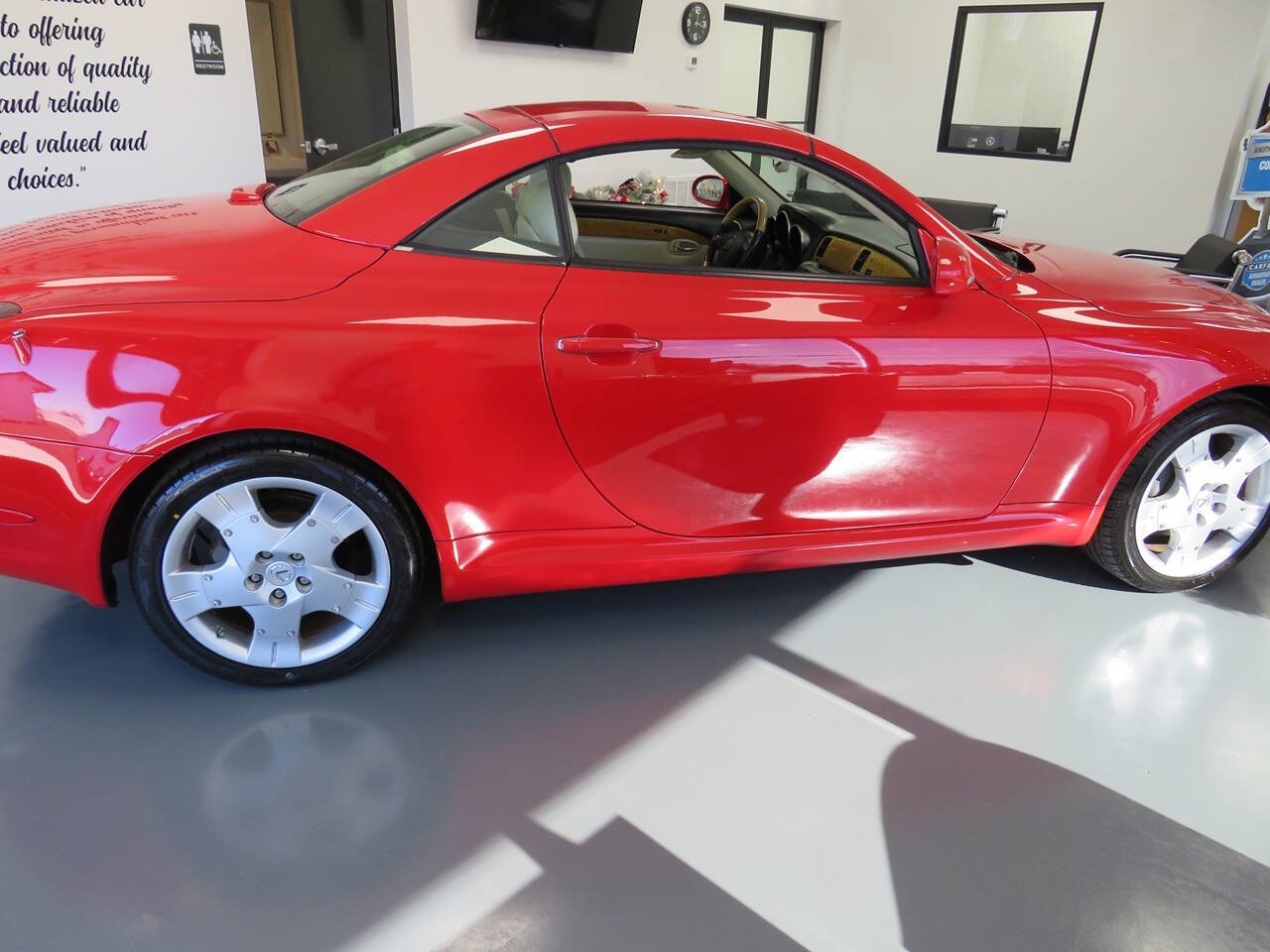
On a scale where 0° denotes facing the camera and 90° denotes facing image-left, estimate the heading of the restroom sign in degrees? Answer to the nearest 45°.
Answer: approximately 0°

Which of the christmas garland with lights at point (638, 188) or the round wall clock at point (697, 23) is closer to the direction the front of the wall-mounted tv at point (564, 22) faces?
the christmas garland with lights

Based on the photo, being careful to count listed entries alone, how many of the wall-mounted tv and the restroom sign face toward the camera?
2

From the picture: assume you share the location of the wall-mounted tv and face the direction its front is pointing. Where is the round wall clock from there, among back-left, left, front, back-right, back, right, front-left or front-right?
back-left

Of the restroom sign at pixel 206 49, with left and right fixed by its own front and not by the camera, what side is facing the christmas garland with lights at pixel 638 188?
left

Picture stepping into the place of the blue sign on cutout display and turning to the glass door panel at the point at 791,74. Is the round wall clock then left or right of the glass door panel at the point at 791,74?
left

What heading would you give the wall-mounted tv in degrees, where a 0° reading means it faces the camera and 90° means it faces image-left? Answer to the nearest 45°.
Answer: approximately 0°

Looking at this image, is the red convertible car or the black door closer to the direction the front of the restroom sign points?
the red convertible car

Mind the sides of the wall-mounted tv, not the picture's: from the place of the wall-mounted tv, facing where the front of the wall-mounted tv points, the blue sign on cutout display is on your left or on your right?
on your left

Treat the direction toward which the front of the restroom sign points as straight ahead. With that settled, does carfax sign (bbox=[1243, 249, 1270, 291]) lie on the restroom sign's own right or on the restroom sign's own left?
on the restroom sign's own left
